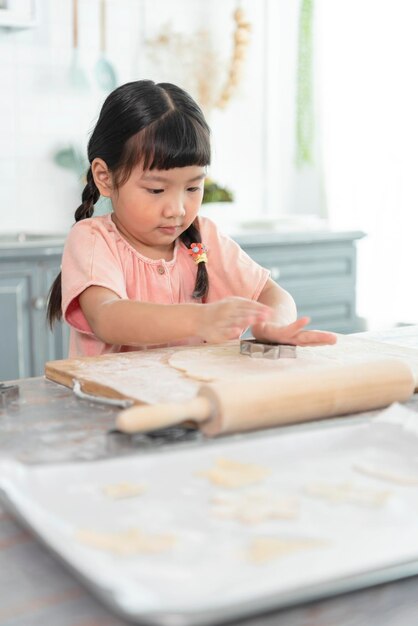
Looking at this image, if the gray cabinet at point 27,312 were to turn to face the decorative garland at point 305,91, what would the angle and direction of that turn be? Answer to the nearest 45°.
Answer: approximately 135° to its left

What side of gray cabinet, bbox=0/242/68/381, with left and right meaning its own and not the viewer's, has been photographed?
front

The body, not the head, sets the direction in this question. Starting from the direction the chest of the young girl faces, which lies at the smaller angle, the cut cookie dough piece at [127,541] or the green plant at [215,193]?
the cut cookie dough piece

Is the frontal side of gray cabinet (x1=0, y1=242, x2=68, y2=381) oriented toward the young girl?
yes

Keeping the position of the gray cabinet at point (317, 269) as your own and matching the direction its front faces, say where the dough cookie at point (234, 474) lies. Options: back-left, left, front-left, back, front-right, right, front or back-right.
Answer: front

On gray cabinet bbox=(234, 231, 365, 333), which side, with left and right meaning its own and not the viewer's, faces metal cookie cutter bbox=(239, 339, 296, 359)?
front

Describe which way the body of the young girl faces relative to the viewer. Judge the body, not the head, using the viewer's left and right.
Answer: facing the viewer and to the right of the viewer

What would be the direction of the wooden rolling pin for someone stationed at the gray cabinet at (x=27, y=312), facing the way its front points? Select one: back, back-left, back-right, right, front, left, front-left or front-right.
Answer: front

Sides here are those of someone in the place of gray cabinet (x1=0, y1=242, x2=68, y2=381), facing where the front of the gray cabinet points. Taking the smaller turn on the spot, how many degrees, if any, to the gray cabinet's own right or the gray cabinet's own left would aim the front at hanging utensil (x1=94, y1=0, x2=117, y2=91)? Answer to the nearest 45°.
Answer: approximately 180°

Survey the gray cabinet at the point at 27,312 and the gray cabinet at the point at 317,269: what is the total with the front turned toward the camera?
2

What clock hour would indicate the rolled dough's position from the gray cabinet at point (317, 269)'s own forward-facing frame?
The rolled dough is roughly at 12 o'clock from the gray cabinet.

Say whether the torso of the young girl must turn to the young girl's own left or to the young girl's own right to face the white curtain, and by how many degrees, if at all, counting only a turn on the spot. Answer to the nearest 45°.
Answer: approximately 135° to the young girl's own left

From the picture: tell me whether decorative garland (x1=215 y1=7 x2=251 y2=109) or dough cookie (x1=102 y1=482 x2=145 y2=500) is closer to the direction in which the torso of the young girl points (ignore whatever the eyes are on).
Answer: the dough cookie

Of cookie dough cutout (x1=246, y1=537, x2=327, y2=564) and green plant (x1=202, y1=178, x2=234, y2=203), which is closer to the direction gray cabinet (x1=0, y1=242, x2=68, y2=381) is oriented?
the cookie dough cutout

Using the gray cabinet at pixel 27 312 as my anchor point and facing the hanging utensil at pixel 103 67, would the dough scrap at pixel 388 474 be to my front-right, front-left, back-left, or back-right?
back-right

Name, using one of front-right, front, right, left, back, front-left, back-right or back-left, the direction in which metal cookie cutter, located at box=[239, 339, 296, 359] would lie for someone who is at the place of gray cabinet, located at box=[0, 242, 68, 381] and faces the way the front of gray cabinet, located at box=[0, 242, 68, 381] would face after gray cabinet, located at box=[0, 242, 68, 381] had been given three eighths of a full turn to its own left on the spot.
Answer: back-right

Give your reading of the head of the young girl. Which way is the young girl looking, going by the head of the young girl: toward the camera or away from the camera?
toward the camera

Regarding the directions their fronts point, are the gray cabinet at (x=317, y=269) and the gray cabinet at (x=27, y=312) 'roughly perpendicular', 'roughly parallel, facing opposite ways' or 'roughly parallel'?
roughly parallel
